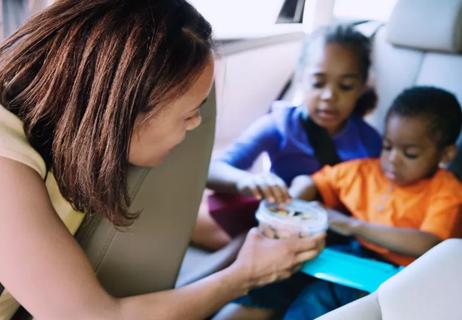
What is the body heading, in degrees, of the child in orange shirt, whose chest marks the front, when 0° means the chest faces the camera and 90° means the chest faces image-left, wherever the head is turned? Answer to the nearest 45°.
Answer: approximately 45°

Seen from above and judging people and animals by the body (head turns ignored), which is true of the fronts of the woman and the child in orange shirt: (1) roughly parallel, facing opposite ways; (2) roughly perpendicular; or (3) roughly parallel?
roughly parallel, facing opposite ways

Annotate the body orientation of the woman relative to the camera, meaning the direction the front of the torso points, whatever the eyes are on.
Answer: to the viewer's right

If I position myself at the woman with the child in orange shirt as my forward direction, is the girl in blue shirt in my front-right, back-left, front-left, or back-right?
front-left

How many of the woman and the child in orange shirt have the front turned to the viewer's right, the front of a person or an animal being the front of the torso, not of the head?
1

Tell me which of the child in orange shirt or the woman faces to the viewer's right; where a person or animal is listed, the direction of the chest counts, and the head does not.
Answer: the woman

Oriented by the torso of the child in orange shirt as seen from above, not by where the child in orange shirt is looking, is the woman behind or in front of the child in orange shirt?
in front

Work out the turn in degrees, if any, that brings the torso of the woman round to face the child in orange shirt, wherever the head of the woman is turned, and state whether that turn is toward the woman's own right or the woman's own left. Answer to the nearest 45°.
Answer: approximately 45° to the woman's own left

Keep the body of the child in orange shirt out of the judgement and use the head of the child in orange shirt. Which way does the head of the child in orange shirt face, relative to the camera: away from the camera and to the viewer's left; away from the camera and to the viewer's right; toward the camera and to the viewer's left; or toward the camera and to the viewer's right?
toward the camera and to the viewer's left

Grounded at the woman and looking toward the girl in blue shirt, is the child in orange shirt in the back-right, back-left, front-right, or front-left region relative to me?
front-right
